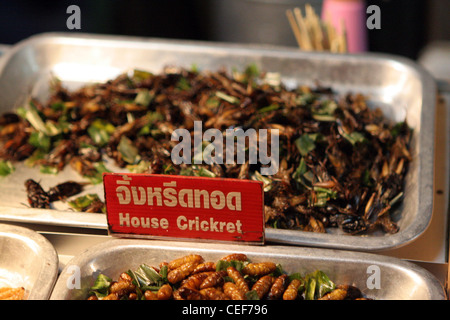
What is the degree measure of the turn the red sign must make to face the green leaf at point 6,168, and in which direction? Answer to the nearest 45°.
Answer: approximately 135° to its right

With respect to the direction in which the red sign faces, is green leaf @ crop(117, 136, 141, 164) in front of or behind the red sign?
behind

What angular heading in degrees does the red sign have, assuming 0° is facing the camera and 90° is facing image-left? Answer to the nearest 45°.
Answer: approximately 0°
